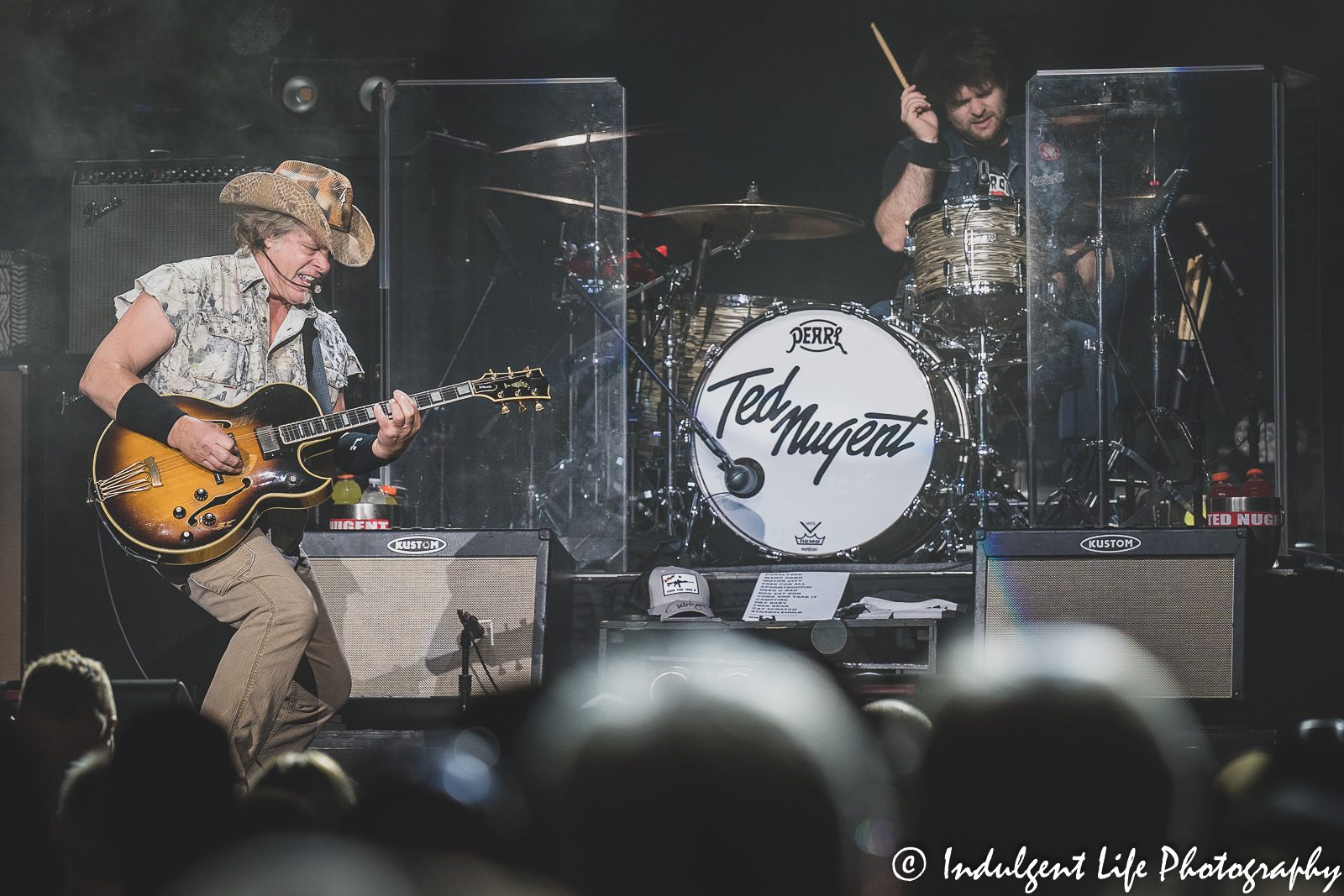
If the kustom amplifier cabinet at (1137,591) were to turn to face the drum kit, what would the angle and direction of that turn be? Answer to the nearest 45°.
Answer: approximately 135° to its right

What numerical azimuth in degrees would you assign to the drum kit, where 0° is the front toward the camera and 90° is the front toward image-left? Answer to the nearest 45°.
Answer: approximately 0°

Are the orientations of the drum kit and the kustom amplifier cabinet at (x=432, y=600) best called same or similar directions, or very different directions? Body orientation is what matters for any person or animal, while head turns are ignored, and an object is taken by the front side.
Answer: same or similar directions

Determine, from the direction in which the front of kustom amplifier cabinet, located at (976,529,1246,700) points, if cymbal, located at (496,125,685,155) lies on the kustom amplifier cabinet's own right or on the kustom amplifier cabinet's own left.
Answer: on the kustom amplifier cabinet's own right

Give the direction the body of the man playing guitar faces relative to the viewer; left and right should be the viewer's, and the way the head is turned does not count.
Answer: facing the viewer and to the right of the viewer

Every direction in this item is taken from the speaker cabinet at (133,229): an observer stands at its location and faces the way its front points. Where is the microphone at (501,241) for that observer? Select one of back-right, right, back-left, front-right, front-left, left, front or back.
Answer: left

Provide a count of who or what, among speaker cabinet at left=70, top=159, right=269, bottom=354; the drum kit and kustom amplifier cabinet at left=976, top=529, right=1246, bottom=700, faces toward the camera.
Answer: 3

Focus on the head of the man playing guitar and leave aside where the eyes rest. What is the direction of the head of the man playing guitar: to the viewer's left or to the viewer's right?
to the viewer's right

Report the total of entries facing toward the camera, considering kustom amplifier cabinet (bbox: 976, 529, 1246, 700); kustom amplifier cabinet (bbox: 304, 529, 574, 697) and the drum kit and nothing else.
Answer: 3

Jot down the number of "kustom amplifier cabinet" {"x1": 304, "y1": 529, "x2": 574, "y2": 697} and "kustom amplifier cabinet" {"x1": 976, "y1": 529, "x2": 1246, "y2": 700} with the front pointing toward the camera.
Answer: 2

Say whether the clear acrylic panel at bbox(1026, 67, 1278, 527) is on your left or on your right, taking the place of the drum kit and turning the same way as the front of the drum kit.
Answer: on your left

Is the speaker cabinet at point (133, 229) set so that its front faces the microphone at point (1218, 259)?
no

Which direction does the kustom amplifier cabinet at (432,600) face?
toward the camera

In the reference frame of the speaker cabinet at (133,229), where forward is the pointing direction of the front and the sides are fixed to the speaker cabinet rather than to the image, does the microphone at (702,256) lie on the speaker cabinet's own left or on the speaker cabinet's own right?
on the speaker cabinet's own left
